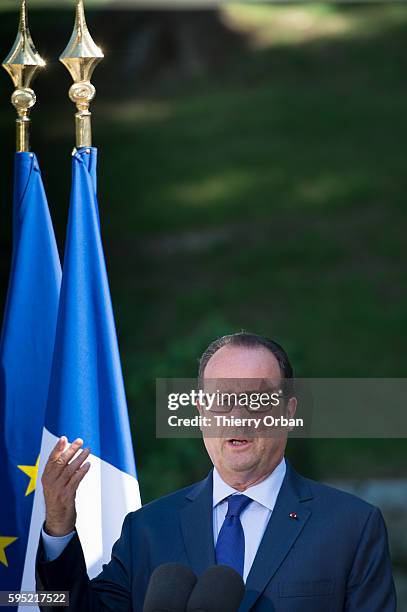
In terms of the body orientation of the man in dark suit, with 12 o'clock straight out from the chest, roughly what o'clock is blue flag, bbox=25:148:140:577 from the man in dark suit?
The blue flag is roughly at 5 o'clock from the man in dark suit.

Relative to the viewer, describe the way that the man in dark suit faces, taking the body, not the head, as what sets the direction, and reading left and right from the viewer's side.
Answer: facing the viewer

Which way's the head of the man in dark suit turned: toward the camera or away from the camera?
toward the camera

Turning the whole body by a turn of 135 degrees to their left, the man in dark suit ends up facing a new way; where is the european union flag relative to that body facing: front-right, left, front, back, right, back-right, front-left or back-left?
left
